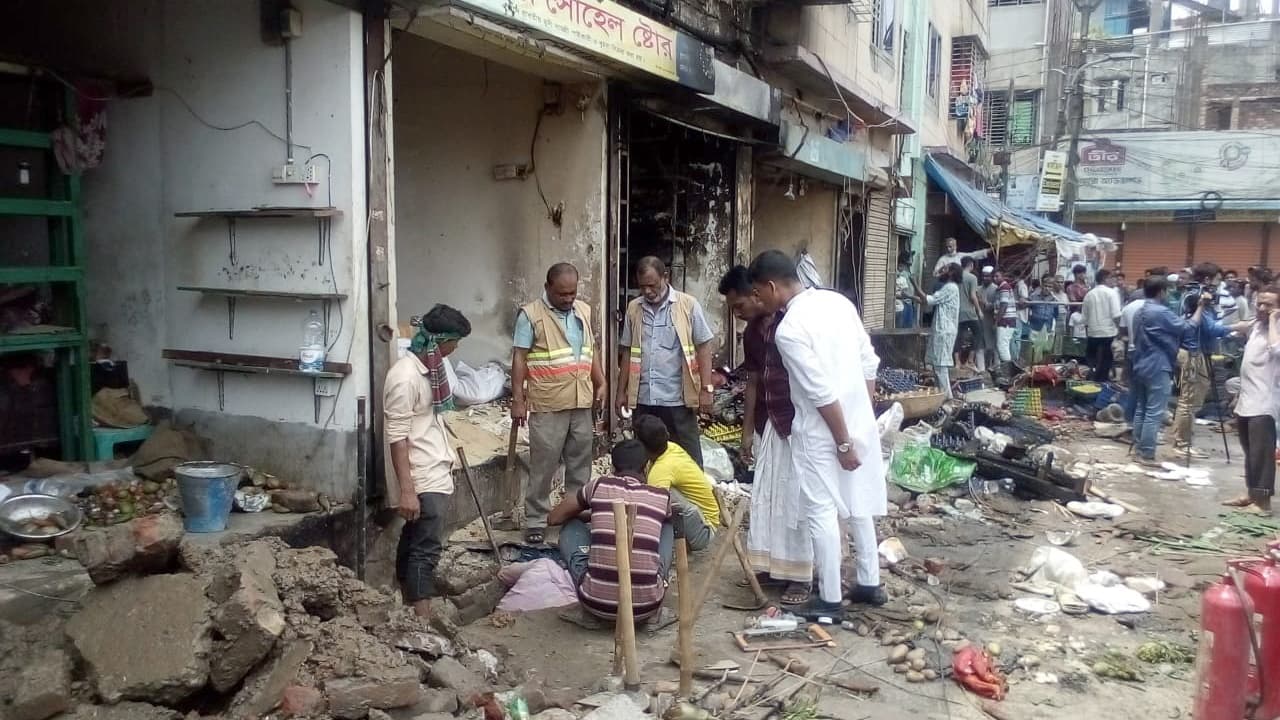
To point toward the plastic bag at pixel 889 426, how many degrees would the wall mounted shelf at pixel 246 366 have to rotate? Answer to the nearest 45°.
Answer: approximately 135° to its left

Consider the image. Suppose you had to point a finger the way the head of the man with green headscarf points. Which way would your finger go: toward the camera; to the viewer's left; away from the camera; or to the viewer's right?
to the viewer's right

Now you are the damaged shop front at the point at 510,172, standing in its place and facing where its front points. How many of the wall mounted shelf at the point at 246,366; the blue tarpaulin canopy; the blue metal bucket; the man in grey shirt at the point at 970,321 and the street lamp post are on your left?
3

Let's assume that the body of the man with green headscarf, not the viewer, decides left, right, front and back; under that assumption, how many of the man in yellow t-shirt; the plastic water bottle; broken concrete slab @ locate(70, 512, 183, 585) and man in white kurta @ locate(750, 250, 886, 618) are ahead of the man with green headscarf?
2

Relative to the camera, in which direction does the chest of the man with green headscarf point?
to the viewer's right

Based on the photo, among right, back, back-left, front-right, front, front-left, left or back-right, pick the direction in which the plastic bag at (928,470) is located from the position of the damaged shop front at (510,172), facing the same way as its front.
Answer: front-left

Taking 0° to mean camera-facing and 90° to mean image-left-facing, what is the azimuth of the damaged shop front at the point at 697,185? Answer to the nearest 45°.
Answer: approximately 315°

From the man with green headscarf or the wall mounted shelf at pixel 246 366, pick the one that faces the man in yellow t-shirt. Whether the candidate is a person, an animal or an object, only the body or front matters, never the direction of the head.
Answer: the man with green headscarf

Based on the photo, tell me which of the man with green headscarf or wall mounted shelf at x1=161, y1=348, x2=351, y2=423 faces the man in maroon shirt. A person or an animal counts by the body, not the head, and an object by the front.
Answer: the man with green headscarf

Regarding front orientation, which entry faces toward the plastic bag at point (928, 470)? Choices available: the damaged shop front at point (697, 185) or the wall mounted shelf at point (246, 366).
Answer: the damaged shop front

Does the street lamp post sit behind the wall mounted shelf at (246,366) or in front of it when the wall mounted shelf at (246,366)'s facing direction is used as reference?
behind

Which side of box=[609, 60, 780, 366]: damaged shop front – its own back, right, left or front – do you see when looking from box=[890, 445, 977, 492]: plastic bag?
front

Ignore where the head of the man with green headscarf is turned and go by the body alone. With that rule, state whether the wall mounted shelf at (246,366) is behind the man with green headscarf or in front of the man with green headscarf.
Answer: behind
